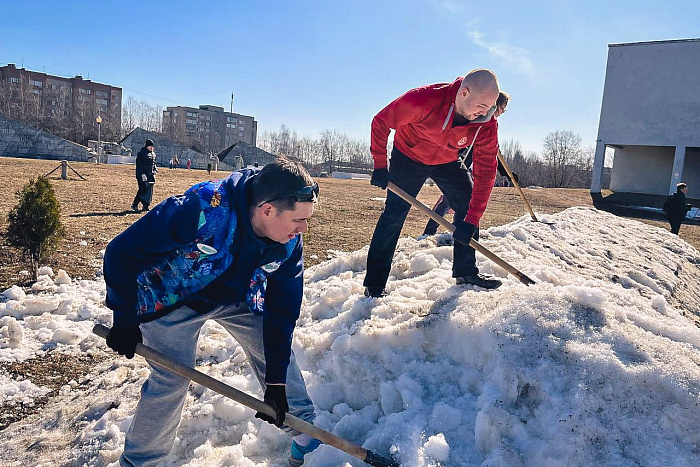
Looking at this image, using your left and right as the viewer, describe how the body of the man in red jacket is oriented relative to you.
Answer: facing the viewer and to the right of the viewer

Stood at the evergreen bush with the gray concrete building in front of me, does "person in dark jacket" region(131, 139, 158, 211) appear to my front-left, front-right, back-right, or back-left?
front-left

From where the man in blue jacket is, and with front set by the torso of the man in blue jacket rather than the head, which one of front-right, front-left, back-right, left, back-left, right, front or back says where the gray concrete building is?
left

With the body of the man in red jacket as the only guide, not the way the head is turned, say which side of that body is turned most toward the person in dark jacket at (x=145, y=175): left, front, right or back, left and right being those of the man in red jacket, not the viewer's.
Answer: back

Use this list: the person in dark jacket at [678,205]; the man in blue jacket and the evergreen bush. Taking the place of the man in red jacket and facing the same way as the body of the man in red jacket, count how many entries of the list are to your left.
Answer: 1

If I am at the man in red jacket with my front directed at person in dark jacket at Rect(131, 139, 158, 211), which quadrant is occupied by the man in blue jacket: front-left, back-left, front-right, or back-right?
back-left

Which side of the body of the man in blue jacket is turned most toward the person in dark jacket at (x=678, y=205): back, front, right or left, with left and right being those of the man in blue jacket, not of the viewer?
left

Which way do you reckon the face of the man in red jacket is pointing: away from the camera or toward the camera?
toward the camera

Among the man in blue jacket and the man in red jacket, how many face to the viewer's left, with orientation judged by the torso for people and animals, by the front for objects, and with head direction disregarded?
0
